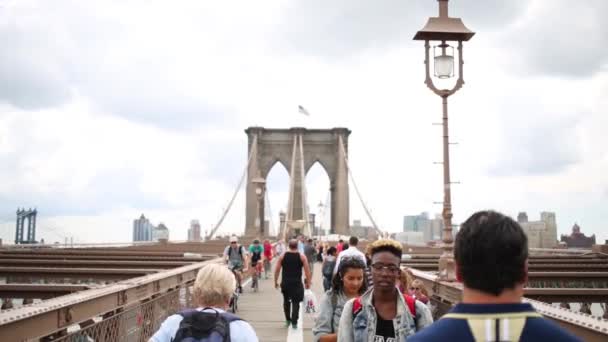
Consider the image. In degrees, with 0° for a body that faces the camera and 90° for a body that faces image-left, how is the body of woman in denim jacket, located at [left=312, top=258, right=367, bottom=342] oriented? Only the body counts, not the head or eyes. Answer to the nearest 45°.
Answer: approximately 315°

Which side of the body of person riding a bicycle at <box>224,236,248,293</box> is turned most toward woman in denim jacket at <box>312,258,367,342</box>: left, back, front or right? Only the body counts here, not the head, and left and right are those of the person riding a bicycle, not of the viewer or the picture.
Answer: front

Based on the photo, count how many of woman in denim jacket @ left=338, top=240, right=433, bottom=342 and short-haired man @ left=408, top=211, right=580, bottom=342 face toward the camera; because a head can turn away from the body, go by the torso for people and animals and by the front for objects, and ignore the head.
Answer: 1

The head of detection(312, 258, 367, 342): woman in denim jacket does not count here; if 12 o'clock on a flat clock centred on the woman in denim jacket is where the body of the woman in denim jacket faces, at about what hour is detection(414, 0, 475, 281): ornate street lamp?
The ornate street lamp is roughly at 8 o'clock from the woman in denim jacket.

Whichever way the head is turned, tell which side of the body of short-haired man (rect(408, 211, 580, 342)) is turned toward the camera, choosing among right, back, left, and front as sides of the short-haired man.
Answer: back

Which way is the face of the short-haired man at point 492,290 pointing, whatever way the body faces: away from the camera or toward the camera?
away from the camera

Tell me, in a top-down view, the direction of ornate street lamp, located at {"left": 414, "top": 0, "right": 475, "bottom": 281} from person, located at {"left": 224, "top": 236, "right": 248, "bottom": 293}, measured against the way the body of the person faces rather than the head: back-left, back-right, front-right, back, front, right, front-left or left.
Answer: front-left

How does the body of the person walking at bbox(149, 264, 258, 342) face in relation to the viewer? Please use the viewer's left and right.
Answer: facing away from the viewer

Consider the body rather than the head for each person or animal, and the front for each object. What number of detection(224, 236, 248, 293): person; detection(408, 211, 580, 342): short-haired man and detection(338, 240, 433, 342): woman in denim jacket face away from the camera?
1

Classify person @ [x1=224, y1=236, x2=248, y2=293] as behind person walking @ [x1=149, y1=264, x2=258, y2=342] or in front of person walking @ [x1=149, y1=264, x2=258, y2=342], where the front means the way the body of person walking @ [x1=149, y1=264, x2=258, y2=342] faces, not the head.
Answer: in front

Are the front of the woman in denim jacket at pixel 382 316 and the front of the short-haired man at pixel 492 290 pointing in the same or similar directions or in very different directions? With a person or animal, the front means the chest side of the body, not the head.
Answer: very different directions

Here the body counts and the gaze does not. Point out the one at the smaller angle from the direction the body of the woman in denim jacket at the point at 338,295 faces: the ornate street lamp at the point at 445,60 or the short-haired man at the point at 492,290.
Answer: the short-haired man

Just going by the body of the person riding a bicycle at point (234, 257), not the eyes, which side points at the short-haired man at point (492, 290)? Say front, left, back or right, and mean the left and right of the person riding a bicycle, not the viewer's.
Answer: front

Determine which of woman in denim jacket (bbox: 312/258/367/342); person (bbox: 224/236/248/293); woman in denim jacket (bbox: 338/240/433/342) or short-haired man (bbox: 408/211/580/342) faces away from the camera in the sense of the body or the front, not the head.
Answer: the short-haired man

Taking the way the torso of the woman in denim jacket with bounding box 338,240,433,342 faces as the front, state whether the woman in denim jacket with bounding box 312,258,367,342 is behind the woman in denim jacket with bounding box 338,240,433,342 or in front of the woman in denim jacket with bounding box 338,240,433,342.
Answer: behind
